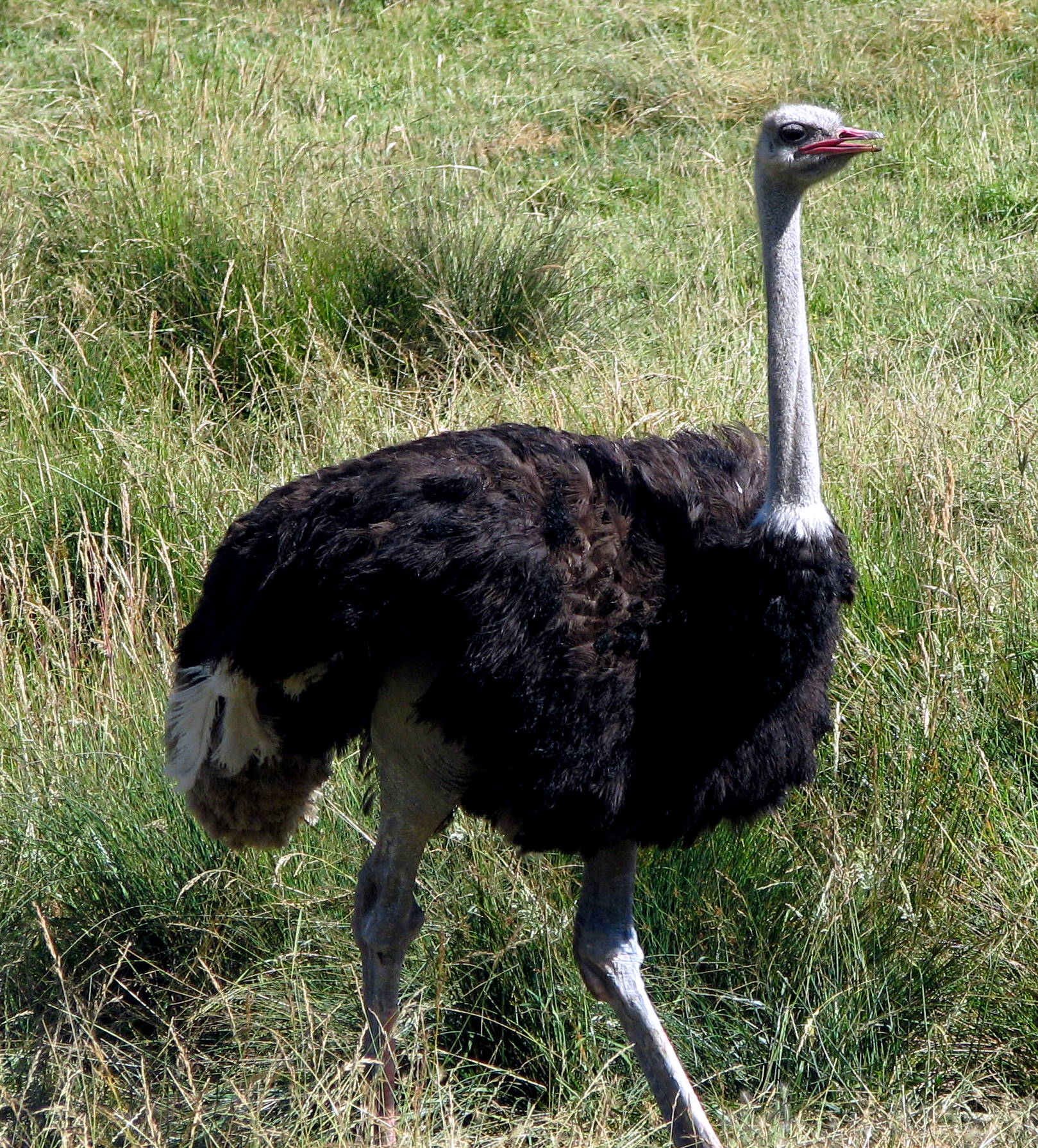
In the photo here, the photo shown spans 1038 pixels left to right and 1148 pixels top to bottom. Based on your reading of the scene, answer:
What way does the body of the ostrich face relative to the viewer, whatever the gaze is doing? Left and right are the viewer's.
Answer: facing to the right of the viewer
